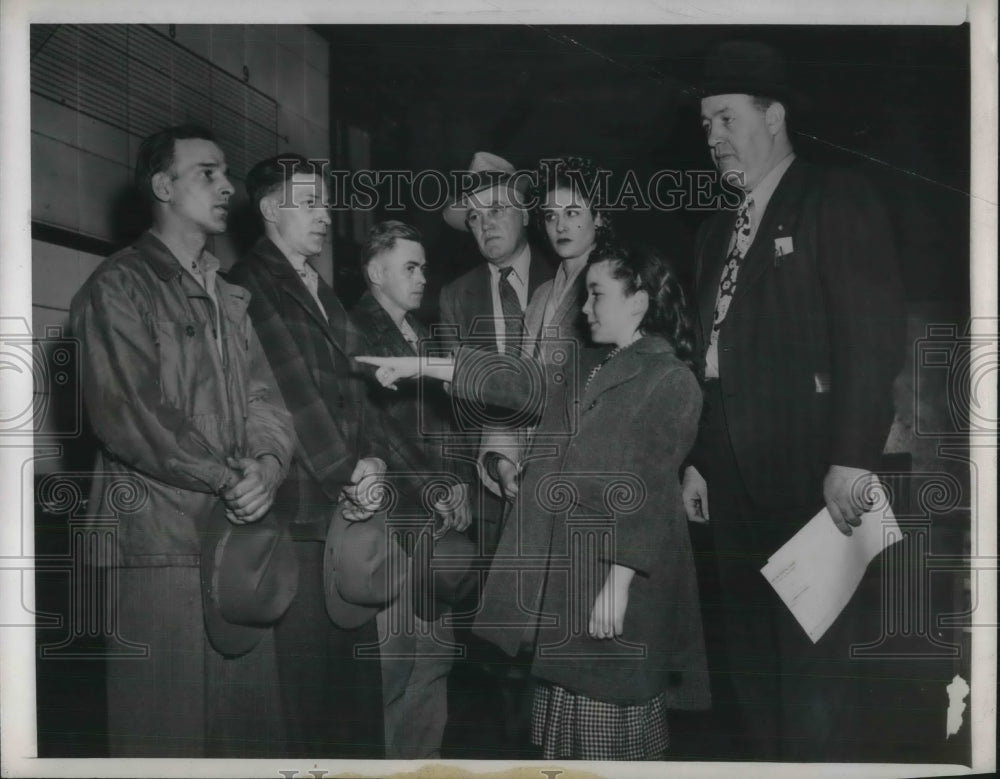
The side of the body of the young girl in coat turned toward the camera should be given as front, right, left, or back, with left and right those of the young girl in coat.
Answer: left

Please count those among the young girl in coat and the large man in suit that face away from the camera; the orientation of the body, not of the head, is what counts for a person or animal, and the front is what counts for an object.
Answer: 0

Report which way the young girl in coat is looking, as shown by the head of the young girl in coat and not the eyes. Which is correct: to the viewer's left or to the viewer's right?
to the viewer's left

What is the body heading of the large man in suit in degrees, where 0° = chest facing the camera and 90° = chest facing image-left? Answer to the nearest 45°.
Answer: approximately 45°

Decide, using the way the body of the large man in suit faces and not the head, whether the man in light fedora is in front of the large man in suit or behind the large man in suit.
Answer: in front
